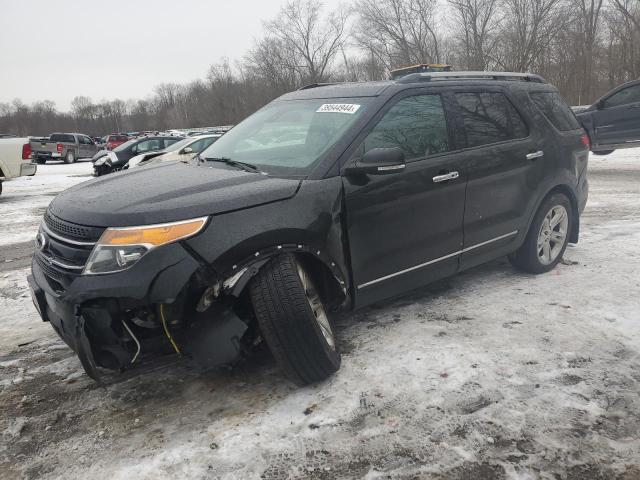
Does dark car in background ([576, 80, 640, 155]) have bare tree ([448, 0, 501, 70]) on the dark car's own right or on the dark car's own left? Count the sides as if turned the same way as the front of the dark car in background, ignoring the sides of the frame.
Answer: on the dark car's own right

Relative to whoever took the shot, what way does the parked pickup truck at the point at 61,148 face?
facing away from the viewer and to the right of the viewer

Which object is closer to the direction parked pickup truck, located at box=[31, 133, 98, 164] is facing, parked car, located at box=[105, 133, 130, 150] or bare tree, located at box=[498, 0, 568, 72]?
the parked car

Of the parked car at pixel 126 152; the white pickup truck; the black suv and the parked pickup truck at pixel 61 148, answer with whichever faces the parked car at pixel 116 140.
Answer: the parked pickup truck at pixel 61 148

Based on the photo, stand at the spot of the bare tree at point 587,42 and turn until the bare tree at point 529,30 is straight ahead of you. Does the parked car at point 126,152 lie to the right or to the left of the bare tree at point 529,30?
left

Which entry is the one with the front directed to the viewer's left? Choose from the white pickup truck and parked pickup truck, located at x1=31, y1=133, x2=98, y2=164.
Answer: the white pickup truck

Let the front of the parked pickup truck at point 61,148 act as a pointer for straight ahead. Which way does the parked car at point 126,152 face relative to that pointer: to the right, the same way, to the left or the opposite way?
the opposite way

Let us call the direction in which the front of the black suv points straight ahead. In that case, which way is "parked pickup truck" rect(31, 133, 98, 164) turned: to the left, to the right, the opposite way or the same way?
the opposite way

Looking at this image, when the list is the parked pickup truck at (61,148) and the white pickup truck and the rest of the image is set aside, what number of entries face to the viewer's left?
1

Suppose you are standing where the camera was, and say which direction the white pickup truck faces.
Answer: facing to the left of the viewer
